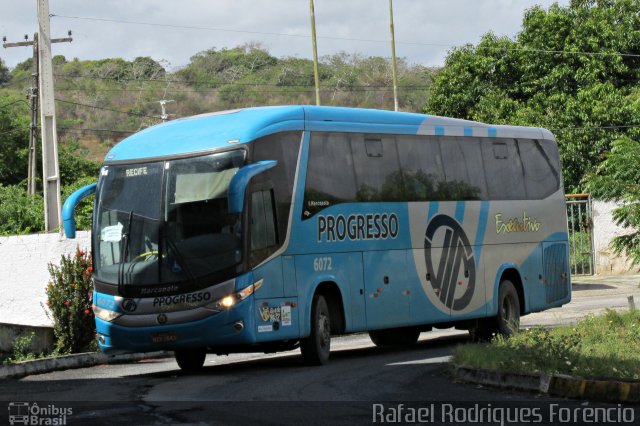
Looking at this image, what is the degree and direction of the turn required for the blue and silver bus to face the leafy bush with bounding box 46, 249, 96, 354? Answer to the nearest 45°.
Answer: approximately 90° to its right

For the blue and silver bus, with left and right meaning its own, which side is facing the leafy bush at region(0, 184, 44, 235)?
right

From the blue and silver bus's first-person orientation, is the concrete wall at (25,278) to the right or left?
on its right

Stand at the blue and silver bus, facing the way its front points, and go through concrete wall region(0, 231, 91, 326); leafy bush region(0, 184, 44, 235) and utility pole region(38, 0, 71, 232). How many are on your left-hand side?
0

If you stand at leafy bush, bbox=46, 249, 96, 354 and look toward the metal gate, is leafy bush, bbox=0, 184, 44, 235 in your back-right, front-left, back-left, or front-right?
front-left

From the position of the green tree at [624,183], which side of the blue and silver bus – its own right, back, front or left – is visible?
back

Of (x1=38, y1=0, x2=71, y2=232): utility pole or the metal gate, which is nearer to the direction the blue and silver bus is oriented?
the utility pole

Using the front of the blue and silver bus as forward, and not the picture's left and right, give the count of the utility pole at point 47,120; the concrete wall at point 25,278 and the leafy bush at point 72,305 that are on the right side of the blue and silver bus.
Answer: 3

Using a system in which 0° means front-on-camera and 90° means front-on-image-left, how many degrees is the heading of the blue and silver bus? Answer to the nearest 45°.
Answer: approximately 45°

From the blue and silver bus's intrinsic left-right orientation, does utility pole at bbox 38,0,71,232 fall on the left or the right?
on its right

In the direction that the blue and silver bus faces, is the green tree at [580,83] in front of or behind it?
behind

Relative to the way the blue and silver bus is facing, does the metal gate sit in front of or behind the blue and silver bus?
behind
